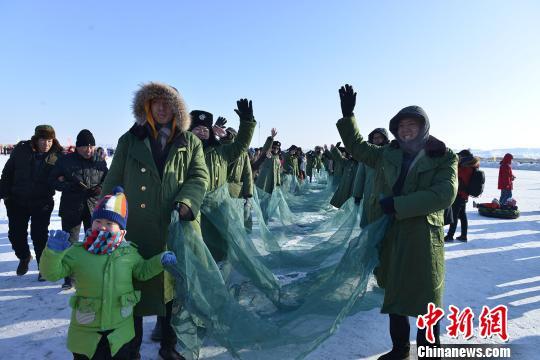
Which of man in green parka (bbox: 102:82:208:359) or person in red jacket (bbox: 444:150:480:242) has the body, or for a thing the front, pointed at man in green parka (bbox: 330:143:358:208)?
the person in red jacket

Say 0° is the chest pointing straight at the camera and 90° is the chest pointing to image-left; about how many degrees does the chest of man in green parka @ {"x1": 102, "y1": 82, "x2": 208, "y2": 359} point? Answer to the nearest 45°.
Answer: approximately 0°

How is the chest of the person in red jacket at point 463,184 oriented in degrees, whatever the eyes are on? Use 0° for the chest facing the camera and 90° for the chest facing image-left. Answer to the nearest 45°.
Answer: approximately 90°

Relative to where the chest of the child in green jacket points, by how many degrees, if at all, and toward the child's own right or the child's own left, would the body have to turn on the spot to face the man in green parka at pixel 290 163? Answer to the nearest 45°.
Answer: approximately 135° to the child's own left
